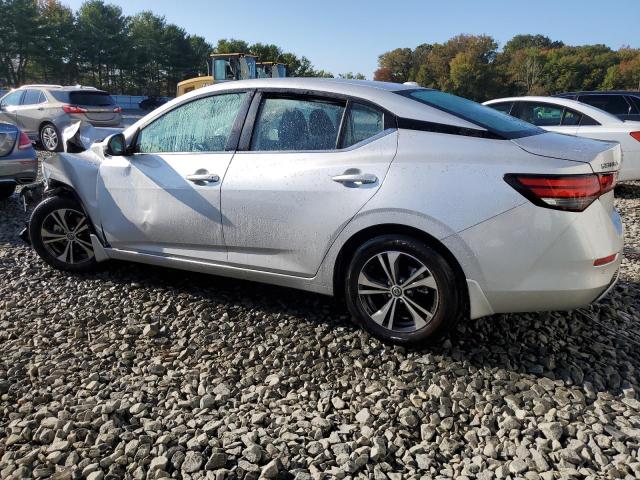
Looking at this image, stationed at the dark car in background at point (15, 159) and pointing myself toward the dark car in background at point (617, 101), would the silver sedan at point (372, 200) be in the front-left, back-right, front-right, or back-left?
front-right

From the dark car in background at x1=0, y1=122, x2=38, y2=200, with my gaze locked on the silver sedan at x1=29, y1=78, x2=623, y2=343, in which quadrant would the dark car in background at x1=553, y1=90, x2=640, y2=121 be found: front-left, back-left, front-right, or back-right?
front-left

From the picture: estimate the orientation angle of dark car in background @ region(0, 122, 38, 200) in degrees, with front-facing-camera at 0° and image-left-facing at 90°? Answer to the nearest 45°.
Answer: approximately 135°

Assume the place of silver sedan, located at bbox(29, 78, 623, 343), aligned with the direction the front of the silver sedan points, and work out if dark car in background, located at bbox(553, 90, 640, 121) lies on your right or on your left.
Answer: on your right

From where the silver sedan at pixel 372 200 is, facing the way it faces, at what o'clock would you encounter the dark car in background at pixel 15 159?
The dark car in background is roughly at 12 o'clock from the silver sedan.

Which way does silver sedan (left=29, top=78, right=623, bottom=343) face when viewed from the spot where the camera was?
facing away from the viewer and to the left of the viewer

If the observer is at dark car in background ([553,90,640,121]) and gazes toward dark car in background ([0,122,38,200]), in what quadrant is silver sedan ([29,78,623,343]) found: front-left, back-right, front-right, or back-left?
front-left

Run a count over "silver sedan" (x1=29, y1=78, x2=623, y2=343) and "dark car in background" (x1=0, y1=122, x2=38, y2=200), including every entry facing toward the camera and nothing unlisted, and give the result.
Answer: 0
